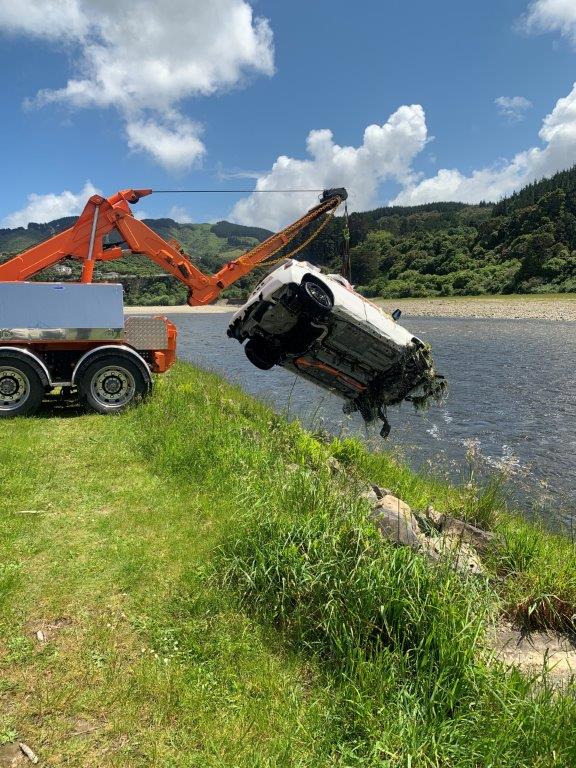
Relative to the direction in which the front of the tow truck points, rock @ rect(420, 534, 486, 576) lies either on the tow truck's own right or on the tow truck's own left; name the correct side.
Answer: on the tow truck's own left

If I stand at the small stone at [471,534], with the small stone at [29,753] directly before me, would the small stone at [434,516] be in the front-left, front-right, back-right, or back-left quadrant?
back-right

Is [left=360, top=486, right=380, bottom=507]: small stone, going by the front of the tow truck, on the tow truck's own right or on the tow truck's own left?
on the tow truck's own left

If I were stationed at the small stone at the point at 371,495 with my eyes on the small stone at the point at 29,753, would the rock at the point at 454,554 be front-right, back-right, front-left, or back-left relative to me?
front-left

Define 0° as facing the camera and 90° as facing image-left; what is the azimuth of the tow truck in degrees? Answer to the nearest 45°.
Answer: approximately 90°

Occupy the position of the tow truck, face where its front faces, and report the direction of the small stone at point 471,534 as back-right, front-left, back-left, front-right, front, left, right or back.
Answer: back-left

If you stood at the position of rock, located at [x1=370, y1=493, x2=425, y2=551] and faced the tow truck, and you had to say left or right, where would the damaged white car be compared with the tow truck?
right

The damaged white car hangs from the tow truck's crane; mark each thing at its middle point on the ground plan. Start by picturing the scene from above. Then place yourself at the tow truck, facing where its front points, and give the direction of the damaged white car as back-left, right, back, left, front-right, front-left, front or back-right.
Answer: back

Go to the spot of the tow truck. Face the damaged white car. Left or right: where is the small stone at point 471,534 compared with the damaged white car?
right

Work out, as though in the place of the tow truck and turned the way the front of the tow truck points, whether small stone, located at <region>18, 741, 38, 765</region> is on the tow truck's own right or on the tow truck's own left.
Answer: on the tow truck's own left

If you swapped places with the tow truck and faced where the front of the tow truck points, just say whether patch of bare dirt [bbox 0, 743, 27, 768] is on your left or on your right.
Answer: on your left
